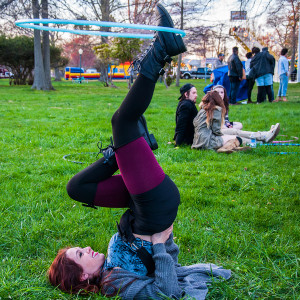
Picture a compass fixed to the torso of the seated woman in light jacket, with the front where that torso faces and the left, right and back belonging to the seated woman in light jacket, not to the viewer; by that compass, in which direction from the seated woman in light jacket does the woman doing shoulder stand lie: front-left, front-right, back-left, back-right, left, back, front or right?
right

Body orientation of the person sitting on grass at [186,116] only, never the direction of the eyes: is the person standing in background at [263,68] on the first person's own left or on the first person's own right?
on the first person's own left

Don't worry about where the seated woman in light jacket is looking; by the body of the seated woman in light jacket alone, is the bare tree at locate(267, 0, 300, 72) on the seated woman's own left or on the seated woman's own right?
on the seated woman's own left

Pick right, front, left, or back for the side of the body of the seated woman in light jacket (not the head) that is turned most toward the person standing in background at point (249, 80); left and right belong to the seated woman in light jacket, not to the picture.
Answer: left

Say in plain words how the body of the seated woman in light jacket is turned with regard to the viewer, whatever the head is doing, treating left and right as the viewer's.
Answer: facing to the right of the viewer

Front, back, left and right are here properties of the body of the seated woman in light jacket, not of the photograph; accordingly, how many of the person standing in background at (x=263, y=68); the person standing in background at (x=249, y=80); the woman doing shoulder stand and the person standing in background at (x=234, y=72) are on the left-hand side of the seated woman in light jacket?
3

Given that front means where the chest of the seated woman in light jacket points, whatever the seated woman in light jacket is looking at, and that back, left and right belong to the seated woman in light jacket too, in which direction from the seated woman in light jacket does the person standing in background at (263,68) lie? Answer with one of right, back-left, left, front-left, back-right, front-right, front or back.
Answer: left
